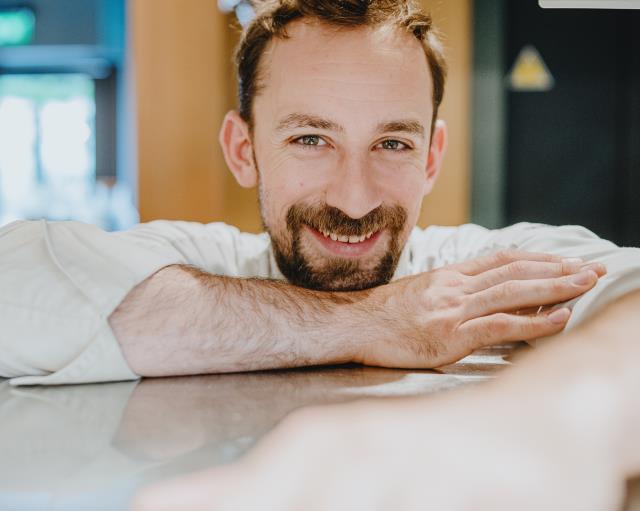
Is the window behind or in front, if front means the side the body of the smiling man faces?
behind

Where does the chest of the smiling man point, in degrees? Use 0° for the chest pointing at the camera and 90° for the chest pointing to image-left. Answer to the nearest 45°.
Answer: approximately 0°

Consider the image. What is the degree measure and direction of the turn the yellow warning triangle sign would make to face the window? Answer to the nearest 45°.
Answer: approximately 90° to its right
